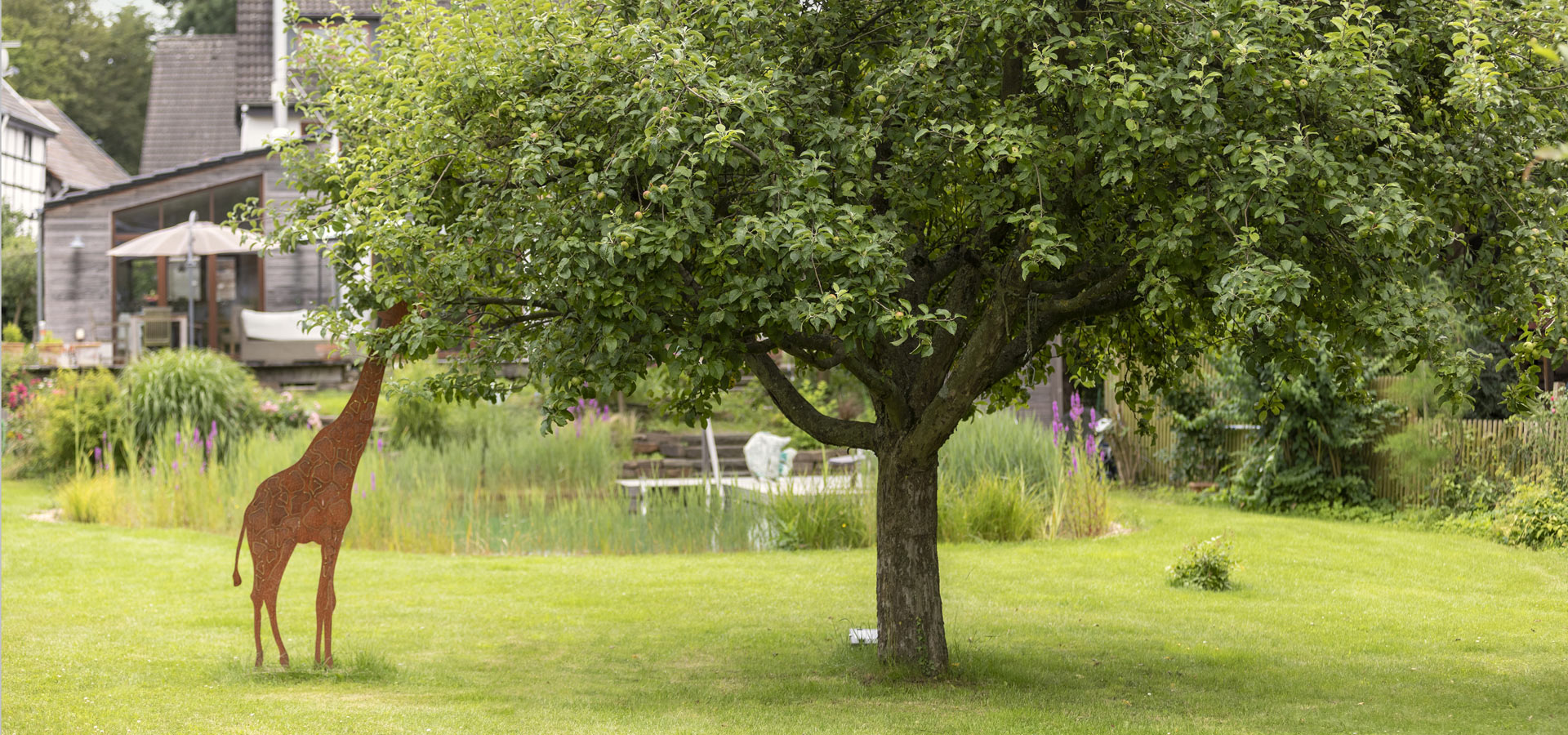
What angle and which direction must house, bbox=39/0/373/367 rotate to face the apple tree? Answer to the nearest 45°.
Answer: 0° — it already faces it

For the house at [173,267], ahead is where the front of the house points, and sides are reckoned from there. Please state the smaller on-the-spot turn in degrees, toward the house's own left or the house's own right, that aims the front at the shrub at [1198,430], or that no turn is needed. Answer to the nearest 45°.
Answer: approximately 45° to the house's own left

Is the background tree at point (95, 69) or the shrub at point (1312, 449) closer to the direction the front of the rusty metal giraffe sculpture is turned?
the shrub

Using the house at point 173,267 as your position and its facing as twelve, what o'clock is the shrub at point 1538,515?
The shrub is roughly at 11 o'clock from the house.

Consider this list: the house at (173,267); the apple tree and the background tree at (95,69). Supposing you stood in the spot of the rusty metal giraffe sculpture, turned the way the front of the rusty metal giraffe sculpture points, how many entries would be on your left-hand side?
2

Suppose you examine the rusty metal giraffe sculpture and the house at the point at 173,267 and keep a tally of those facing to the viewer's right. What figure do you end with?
1

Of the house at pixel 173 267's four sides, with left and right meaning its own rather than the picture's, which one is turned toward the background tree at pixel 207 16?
back

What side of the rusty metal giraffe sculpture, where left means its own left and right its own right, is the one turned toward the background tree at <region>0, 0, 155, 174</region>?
left

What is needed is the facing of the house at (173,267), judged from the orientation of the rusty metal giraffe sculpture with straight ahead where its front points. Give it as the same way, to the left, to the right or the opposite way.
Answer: to the right

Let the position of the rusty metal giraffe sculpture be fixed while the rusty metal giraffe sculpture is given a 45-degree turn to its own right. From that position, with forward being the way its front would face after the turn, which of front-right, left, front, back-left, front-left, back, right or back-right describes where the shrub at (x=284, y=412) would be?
back-left

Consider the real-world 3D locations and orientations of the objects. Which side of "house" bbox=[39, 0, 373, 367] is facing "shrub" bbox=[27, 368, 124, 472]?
front

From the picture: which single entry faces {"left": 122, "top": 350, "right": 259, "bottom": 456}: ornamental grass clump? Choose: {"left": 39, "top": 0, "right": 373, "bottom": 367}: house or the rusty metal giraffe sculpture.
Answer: the house

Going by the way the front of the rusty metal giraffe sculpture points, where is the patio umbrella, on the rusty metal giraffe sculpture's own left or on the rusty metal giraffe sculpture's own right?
on the rusty metal giraffe sculpture's own left

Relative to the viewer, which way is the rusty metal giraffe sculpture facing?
to the viewer's right

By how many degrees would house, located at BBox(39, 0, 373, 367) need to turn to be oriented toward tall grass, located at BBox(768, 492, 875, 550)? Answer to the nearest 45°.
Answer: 0° — it already faces it
